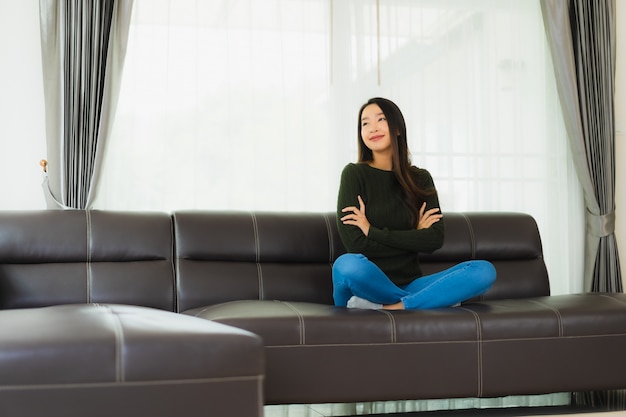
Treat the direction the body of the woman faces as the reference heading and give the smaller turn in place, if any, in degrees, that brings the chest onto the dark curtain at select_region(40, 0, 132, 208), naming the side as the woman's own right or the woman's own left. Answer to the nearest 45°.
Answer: approximately 90° to the woman's own right

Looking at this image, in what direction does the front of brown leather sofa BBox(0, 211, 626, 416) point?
toward the camera

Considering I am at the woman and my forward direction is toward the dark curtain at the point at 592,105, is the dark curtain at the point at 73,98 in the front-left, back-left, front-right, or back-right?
back-left

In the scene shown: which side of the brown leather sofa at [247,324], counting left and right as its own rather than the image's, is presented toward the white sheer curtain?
back

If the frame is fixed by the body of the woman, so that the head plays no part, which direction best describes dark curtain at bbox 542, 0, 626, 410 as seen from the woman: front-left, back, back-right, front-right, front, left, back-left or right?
back-left

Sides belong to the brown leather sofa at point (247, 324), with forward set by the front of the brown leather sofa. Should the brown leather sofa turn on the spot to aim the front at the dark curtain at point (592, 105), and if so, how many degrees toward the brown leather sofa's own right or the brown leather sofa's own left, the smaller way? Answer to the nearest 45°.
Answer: approximately 135° to the brown leather sofa's own left

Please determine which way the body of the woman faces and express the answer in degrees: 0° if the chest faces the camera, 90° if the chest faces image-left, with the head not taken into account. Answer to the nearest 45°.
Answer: approximately 0°
